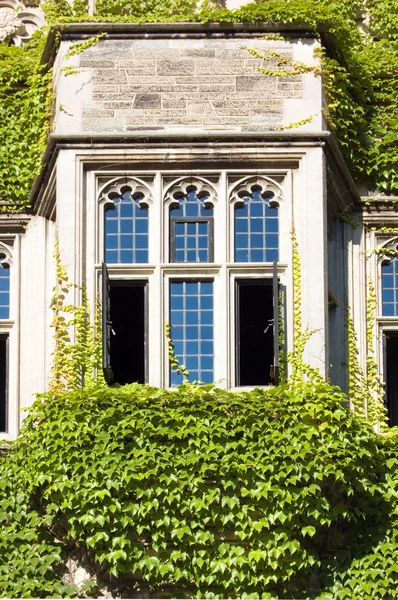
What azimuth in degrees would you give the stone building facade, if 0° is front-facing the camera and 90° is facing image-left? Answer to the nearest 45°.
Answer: approximately 0°
